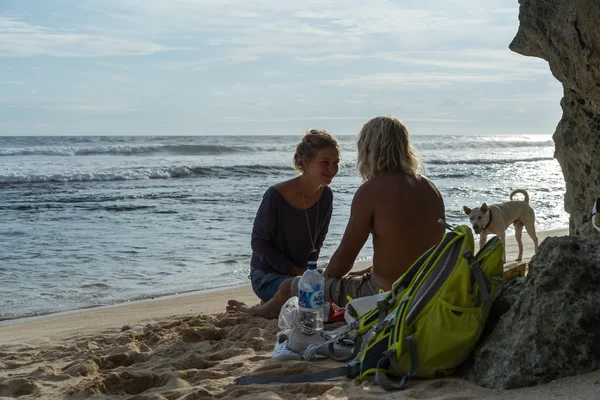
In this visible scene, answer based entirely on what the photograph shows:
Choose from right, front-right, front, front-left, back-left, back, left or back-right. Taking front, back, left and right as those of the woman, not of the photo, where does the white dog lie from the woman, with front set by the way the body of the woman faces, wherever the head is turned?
left

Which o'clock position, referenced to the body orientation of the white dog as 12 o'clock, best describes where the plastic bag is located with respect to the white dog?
The plastic bag is roughly at 11 o'clock from the white dog.

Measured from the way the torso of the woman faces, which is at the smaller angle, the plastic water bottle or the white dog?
the plastic water bottle

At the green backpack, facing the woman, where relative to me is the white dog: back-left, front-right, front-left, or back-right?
front-right

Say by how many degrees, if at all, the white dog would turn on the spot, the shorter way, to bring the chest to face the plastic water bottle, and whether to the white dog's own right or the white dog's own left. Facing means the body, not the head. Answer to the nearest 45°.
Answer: approximately 45° to the white dog's own left

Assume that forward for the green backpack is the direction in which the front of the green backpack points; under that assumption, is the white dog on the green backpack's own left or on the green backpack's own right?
on the green backpack's own left

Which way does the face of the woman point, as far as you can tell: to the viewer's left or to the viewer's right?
to the viewer's right

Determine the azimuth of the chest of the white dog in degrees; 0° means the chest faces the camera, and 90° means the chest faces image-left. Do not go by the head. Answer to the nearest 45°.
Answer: approximately 45°

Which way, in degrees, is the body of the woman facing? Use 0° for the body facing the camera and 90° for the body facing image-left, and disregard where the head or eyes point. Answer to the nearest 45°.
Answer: approximately 315°

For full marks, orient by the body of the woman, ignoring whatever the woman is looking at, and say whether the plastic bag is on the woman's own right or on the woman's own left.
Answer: on the woman's own right
